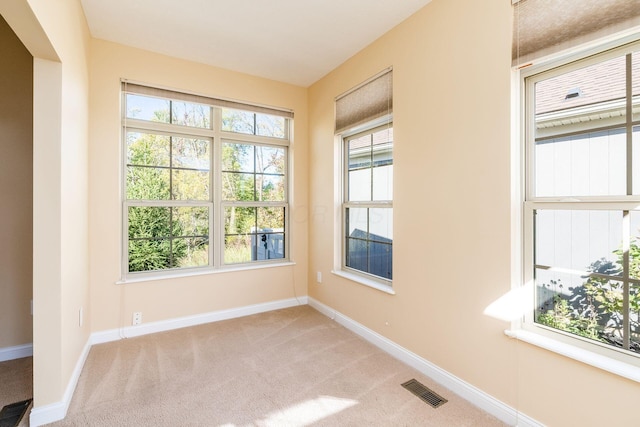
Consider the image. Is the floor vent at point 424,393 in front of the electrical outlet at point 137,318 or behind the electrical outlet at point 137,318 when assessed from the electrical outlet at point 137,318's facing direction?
in front

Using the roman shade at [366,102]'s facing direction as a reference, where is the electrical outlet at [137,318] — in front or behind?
in front

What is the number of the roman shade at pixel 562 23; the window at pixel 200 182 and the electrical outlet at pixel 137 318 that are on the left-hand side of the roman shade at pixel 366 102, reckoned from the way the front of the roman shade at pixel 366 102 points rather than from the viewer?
1

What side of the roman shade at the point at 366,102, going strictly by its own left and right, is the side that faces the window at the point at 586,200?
left

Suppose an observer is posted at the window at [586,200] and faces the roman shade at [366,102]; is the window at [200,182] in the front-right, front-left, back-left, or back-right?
front-left

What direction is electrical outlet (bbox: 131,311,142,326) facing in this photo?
toward the camera

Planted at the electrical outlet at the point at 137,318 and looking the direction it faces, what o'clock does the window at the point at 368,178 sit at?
The window is roughly at 10 o'clock from the electrical outlet.

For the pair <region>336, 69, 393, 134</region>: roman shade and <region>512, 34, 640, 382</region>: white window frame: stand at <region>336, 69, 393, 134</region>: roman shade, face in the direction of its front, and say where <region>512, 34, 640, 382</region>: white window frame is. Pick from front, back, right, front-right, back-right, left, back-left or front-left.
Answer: left

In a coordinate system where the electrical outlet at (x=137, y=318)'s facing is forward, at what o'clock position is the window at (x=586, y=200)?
The window is roughly at 11 o'clock from the electrical outlet.

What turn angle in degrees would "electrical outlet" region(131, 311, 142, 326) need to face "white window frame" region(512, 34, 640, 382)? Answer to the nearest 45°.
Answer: approximately 45° to its left

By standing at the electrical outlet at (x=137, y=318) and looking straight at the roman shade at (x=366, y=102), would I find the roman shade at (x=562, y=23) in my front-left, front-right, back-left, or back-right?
front-right

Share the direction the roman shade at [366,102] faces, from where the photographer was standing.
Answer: facing the viewer and to the left of the viewer

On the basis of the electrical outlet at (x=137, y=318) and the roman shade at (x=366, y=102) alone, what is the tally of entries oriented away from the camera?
0

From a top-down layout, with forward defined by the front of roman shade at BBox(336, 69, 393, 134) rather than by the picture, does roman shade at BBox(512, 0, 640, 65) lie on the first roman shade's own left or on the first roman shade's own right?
on the first roman shade's own left

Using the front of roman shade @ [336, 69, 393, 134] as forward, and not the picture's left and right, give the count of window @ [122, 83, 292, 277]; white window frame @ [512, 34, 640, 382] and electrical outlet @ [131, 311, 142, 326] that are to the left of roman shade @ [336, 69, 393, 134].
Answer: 1

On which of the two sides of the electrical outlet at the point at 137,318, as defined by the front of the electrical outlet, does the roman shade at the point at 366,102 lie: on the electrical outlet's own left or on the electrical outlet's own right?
on the electrical outlet's own left

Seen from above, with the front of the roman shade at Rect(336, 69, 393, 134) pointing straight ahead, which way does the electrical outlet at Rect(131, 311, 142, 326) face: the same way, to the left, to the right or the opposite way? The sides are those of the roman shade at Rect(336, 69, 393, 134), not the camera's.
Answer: to the left

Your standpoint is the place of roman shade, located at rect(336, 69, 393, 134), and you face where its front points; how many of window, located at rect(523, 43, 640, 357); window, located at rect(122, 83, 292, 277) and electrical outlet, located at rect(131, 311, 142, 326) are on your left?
1

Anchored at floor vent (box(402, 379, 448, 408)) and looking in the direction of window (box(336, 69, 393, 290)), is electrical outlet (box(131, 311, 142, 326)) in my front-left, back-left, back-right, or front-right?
front-left

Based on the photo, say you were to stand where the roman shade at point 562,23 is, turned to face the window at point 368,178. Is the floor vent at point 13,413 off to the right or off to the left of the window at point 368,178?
left
